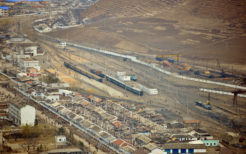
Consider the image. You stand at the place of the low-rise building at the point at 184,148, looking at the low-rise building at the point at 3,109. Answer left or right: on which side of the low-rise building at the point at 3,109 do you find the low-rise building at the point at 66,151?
left

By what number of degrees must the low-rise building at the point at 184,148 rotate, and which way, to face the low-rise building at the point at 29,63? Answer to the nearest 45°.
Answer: approximately 135° to its right

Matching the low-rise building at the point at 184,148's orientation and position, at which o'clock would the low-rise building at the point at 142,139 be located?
the low-rise building at the point at 142,139 is roughly at 4 o'clock from the low-rise building at the point at 184,148.

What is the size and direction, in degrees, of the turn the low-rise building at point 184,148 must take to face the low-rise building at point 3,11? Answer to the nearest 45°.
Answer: approximately 135° to its right

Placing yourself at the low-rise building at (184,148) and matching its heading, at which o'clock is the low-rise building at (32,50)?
the low-rise building at (32,50) is roughly at 5 o'clock from the low-rise building at (184,148).

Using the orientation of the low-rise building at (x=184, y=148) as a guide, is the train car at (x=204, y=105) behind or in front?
behind

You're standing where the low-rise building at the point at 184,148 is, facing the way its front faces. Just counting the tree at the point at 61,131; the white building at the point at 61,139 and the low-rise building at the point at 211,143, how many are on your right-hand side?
2

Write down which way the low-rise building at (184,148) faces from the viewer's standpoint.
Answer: facing the viewer

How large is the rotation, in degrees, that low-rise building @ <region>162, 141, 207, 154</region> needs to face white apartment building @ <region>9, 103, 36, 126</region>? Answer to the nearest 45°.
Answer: approximately 90° to its right

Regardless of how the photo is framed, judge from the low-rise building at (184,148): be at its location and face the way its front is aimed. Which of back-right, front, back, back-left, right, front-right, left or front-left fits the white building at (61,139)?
right

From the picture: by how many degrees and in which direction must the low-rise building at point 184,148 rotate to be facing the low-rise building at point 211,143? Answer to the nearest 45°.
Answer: approximately 135° to its left
